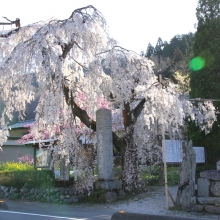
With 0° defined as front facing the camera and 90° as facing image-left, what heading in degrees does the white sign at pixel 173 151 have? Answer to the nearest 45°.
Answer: approximately 0°

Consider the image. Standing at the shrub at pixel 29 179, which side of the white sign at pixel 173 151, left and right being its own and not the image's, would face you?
right

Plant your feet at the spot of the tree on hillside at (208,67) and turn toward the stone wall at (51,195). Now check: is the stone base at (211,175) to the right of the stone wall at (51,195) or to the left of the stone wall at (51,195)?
left

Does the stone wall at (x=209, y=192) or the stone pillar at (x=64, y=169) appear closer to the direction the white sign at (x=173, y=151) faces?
the stone wall

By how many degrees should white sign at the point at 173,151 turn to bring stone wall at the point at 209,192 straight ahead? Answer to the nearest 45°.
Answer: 0° — it already faces it

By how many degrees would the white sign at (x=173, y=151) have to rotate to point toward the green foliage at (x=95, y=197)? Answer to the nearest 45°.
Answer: approximately 45° to its right
